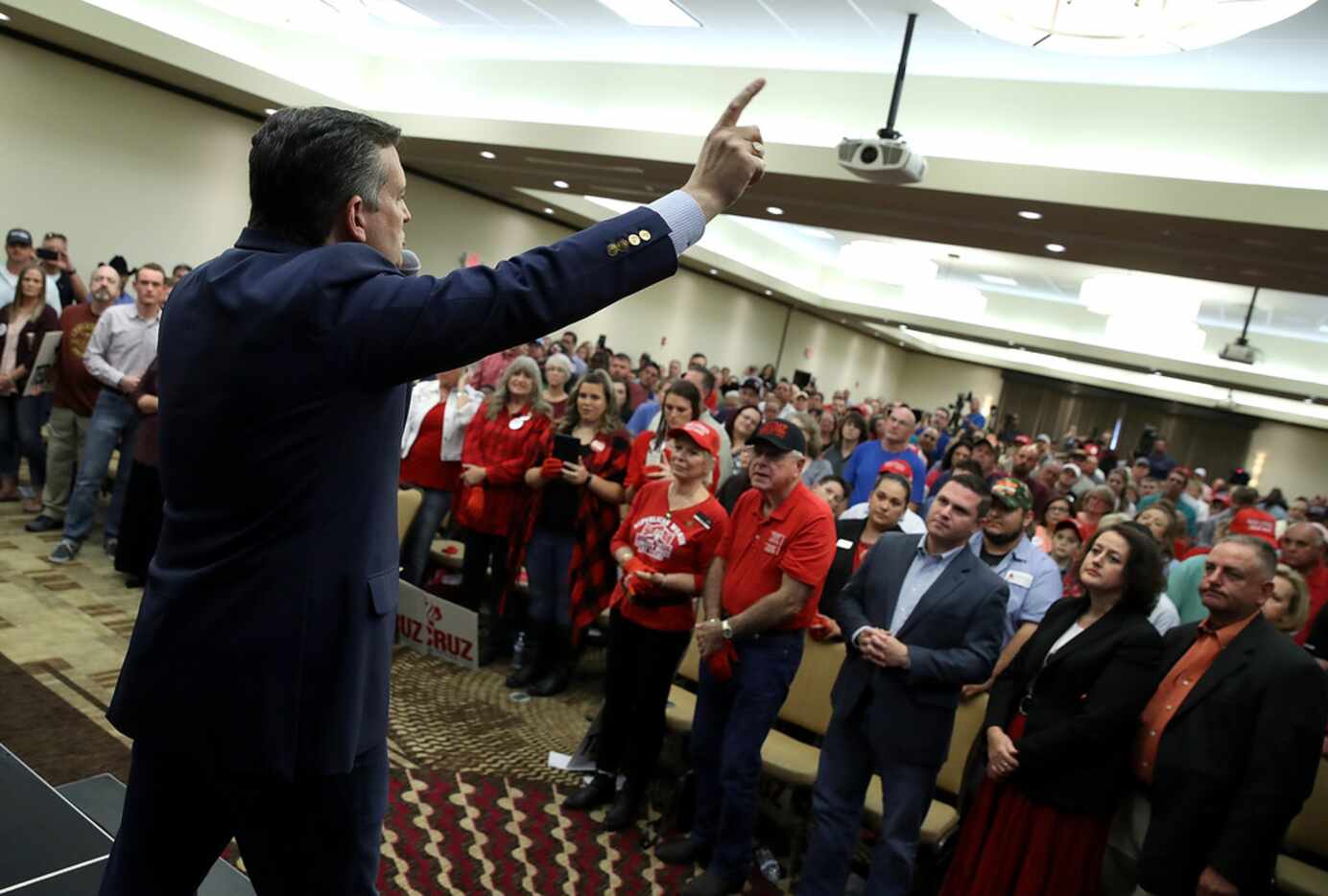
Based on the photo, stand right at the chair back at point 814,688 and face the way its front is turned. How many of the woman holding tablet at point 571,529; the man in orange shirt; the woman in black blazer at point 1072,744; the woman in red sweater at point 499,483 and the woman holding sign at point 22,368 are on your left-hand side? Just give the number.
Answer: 2

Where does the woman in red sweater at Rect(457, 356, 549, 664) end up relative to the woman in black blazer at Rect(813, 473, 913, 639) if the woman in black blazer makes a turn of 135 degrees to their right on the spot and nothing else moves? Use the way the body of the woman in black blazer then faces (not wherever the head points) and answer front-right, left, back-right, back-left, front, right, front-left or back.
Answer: left

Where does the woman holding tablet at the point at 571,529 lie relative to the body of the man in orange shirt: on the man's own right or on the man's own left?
on the man's own right

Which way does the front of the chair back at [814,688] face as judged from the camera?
facing the viewer and to the left of the viewer

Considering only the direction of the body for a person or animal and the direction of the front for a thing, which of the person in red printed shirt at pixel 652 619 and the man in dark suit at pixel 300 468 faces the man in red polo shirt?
the man in dark suit

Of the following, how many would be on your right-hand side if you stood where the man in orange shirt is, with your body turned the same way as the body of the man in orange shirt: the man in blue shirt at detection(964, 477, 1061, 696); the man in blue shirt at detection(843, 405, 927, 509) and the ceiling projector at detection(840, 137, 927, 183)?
3

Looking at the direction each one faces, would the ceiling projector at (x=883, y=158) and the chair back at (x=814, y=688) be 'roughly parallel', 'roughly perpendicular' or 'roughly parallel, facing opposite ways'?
roughly parallel

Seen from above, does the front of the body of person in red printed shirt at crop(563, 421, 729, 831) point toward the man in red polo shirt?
no

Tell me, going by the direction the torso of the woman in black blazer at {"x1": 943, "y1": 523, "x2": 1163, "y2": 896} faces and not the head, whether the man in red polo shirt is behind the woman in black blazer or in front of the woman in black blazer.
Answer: in front

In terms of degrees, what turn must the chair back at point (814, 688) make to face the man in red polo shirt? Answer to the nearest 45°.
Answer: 0° — it already faces them

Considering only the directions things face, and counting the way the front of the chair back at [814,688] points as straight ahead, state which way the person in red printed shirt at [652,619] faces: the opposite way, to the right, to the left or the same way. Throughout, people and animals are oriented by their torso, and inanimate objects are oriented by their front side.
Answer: the same way

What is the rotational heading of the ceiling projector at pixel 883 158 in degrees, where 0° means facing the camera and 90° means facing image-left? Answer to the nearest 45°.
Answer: approximately 45°

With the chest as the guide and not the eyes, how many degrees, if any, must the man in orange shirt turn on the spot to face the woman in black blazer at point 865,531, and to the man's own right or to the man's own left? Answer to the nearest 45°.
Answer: approximately 90° to the man's own right

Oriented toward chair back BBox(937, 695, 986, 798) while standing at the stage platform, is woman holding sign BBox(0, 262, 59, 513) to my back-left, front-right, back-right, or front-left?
back-left

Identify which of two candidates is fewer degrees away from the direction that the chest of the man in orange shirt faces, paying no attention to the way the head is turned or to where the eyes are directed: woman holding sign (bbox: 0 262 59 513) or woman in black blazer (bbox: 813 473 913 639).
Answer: the woman holding sign

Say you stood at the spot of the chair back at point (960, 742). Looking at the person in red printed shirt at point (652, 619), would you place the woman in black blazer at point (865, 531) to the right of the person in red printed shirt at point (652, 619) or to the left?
right

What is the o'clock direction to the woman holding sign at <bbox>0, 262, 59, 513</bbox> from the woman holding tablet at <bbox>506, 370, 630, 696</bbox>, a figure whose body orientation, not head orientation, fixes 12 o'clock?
the woman holding sign at <bbox>0, 262, 59, 513</bbox> is roughly at 2 o'clock from the woman holding tablet at <bbox>506, 370, 630, 696</bbox>.

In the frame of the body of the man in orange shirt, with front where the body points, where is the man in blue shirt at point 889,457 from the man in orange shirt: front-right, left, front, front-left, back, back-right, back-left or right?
right

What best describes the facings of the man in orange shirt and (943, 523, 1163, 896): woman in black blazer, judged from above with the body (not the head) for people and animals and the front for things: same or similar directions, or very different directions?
same or similar directions
